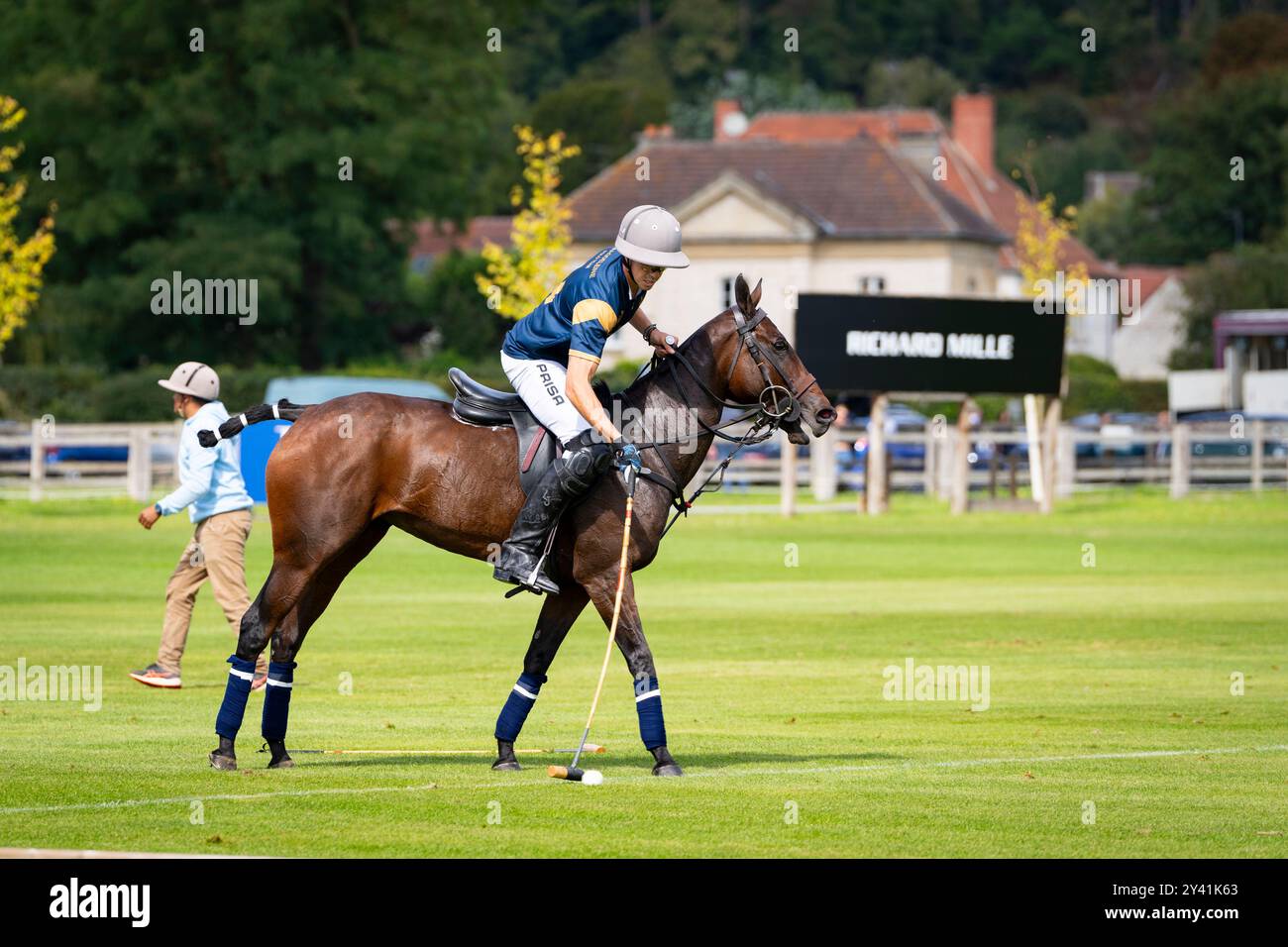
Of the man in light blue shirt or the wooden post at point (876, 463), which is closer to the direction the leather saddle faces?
the wooden post

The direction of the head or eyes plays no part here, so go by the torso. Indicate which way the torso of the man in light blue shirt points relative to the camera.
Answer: to the viewer's left

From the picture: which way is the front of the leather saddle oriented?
to the viewer's right

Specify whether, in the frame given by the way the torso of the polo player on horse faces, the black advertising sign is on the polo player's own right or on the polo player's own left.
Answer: on the polo player's own left

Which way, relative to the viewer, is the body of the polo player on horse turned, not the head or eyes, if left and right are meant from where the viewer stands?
facing to the right of the viewer

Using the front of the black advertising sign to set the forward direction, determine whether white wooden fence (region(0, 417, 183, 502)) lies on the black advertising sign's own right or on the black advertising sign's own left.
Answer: on the black advertising sign's own right

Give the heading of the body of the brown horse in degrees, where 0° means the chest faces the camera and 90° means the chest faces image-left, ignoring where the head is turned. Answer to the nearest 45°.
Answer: approximately 270°

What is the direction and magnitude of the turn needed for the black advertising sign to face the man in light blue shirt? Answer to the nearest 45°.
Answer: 0° — it already faces them

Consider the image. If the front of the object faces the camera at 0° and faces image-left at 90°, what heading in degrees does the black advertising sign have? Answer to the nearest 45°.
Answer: approximately 0°

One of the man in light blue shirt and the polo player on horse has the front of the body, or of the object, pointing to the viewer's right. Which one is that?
the polo player on horse

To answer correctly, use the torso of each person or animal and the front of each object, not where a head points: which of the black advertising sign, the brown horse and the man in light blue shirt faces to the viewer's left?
the man in light blue shirt

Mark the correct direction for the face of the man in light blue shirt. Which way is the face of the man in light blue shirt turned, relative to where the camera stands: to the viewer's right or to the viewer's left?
to the viewer's left
